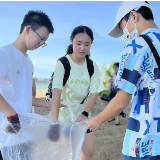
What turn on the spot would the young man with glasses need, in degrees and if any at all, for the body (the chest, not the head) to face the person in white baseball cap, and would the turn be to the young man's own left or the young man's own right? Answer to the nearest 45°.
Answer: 0° — they already face them

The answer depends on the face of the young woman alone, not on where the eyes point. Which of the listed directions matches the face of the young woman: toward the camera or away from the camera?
toward the camera

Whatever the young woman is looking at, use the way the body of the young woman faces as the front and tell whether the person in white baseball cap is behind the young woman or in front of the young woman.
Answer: in front

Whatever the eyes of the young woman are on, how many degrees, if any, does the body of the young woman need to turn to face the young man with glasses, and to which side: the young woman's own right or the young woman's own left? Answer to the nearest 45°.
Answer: approximately 45° to the young woman's own right

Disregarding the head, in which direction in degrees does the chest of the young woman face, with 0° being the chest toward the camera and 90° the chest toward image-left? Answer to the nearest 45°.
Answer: approximately 0°

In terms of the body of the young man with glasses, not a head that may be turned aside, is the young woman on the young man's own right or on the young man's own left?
on the young man's own left

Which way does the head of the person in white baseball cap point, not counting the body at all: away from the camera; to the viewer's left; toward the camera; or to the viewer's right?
to the viewer's left

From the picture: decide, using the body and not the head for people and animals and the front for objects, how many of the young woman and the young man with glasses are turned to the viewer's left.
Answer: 0

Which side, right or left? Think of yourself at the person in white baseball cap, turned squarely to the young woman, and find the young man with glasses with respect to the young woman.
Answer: left

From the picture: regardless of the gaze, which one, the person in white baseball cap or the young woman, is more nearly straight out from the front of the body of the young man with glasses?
the person in white baseball cap
